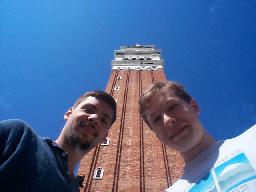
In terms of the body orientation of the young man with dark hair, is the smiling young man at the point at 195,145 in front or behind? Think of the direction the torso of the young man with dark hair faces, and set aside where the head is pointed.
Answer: in front

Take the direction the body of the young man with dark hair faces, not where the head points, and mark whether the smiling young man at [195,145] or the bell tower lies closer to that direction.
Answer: the smiling young man

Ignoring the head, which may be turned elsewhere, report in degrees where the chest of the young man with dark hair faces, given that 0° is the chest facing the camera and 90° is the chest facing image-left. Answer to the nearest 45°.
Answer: approximately 315°
